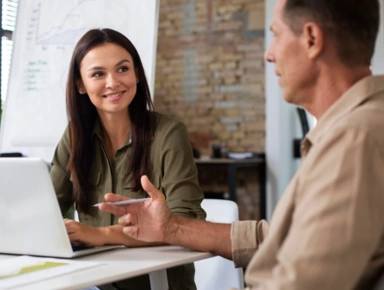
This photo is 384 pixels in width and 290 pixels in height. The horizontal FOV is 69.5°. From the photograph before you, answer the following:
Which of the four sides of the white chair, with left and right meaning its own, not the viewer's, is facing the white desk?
front

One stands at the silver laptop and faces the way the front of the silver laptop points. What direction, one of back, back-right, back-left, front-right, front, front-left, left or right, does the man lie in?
right

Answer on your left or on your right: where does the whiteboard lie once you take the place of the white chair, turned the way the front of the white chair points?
on your right

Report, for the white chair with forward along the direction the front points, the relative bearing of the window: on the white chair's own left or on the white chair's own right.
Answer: on the white chair's own right

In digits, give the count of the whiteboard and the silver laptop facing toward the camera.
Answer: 1

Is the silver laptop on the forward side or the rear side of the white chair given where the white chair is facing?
on the forward side

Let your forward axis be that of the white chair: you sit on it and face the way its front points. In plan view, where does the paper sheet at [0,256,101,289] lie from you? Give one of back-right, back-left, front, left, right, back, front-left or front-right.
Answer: front

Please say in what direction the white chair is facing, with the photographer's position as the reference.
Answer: facing the viewer and to the left of the viewer

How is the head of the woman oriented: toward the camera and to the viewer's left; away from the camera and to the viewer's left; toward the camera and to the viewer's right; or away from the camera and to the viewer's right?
toward the camera and to the viewer's right

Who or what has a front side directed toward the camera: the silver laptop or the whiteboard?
the whiteboard

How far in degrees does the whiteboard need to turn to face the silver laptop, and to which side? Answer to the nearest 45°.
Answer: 0° — it already faces it

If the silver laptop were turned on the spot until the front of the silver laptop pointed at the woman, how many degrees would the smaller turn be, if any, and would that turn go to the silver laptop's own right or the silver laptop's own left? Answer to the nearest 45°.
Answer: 0° — it already faces them

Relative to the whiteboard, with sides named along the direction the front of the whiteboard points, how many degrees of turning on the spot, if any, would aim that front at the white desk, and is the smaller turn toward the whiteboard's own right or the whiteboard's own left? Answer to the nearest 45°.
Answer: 0° — it already faces it

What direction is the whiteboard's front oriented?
toward the camera

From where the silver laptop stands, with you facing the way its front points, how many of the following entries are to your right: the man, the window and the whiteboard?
1

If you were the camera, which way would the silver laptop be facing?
facing away from the viewer and to the right of the viewer
